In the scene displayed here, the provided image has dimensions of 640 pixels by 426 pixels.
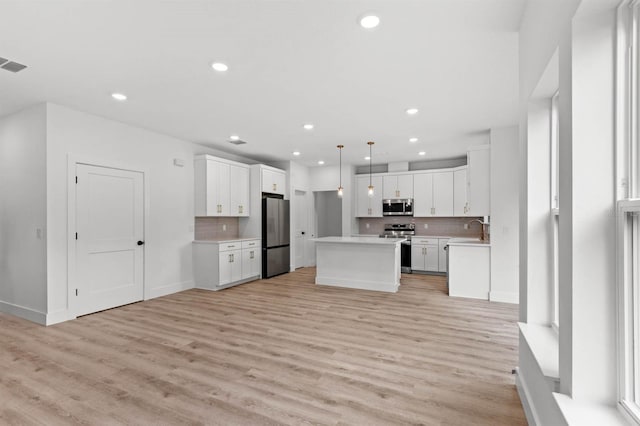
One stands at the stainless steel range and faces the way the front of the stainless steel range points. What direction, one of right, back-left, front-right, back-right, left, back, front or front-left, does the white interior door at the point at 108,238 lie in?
front-right

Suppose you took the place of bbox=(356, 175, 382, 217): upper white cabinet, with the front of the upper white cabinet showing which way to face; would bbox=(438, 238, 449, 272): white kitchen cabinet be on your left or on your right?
on your left

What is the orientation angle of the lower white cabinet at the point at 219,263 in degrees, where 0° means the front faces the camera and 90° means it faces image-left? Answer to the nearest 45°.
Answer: approximately 315°

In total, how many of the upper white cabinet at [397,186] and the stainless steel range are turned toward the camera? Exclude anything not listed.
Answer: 2

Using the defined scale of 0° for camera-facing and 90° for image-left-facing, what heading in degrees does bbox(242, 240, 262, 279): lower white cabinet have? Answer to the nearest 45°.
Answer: approximately 315°

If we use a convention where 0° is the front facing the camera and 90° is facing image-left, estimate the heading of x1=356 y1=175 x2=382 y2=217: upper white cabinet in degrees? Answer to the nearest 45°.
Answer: approximately 0°

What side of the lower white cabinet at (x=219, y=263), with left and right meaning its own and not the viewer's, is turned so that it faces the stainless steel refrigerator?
left

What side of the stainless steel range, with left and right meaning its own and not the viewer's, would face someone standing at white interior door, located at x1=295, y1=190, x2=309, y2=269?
right

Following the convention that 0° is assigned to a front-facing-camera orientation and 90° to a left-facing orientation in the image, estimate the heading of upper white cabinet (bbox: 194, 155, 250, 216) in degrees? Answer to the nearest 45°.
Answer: approximately 315°

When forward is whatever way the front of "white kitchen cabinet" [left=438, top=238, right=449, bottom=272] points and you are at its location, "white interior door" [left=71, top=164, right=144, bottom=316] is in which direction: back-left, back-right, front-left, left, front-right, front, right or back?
front-right
